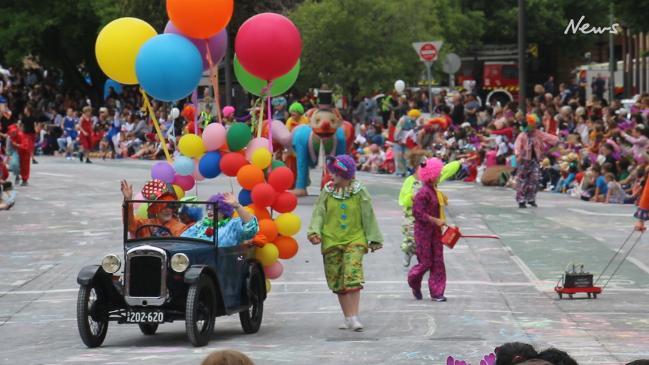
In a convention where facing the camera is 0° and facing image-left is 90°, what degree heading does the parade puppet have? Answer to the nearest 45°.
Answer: approximately 0°

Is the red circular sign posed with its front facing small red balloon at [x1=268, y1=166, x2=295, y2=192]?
yes

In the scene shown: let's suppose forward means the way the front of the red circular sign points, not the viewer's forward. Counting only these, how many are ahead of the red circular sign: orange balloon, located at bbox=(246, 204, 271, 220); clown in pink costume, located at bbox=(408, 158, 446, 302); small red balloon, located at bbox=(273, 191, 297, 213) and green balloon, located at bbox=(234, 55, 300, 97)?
4

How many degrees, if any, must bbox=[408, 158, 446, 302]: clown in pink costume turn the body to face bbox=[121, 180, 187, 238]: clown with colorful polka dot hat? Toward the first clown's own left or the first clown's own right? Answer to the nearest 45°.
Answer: approximately 135° to the first clown's own right

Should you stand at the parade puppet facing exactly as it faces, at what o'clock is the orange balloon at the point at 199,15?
The orange balloon is roughly at 12 o'clock from the parade puppet.
